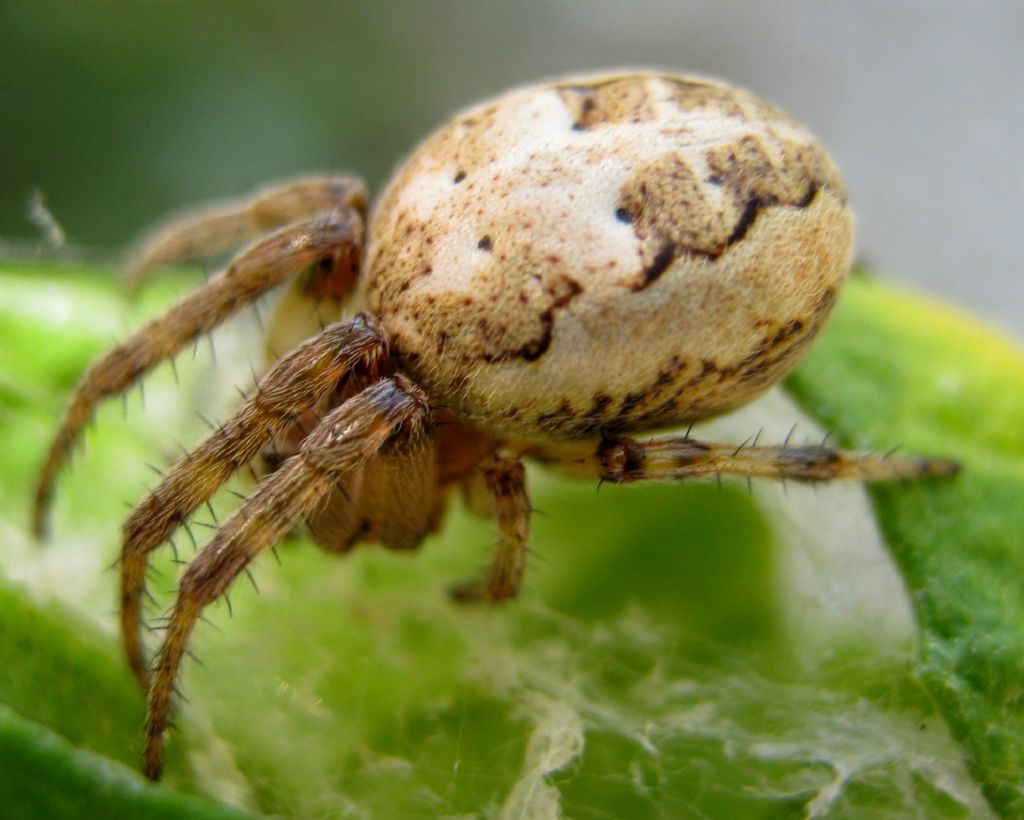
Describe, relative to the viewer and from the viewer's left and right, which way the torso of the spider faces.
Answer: facing the viewer and to the left of the viewer
